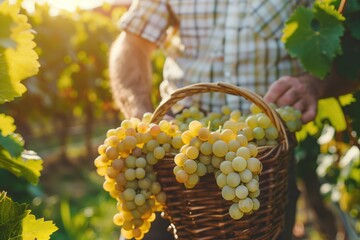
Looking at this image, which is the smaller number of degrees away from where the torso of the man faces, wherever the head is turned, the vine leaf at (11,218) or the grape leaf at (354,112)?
the vine leaf

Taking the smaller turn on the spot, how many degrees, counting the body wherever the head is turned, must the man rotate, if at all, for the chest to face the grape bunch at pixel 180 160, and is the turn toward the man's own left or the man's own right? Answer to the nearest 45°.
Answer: approximately 45° to the man's own right

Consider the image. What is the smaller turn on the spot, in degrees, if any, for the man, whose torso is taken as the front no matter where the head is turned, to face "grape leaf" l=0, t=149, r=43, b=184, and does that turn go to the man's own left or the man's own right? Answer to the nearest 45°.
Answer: approximately 45° to the man's own right

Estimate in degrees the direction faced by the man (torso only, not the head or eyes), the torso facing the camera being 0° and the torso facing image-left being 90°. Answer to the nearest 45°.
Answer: approximately 0°

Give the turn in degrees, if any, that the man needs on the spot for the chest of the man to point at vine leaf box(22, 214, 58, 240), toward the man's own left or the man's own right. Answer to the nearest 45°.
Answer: approximately 45° to the man's own right

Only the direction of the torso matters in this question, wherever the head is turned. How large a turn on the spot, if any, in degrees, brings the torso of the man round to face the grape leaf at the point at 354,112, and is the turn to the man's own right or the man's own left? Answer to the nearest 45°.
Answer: approximately 135° to the man's own left
